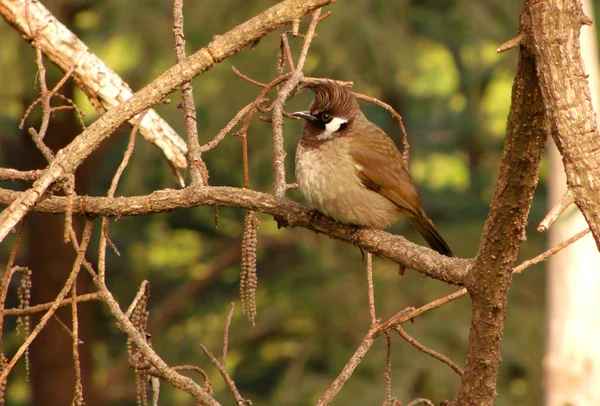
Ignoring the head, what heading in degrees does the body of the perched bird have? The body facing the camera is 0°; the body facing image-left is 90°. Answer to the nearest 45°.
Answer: approximately 90°
